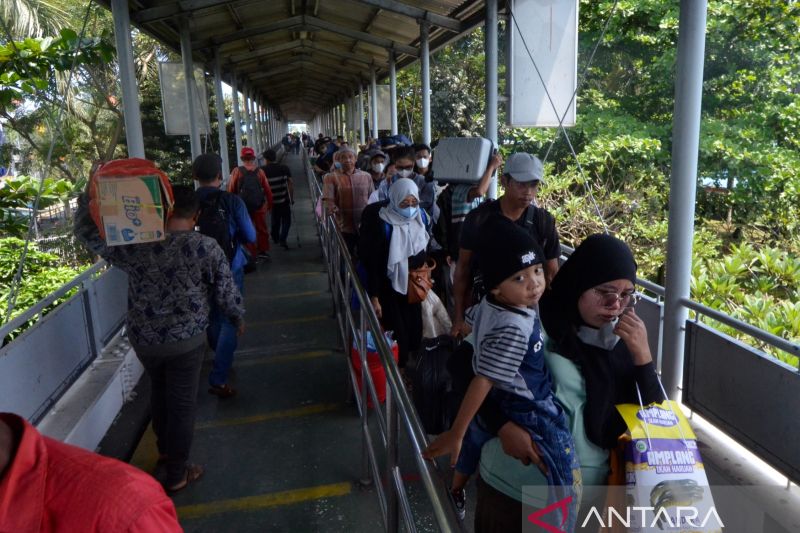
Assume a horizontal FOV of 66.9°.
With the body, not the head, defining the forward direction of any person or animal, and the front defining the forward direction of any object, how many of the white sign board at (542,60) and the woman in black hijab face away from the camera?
0

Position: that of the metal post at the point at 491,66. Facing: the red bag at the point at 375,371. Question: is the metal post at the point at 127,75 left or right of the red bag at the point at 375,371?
right

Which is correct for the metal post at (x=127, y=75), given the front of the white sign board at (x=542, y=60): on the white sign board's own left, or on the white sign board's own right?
on the white sign board's own right

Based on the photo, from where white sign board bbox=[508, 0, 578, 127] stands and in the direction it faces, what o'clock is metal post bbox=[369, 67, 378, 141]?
The metal post is roughly at 5 o'clock from the white sign board.

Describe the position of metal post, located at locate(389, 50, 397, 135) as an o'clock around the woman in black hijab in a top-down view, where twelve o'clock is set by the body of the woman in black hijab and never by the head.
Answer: The metal post is roughly at 7 o'clock from the woman in black hijab.

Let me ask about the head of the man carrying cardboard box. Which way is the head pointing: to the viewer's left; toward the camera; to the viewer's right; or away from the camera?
away from the camera

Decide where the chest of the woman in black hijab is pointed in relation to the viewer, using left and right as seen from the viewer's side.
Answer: facing the viewer and to the right of the viewer

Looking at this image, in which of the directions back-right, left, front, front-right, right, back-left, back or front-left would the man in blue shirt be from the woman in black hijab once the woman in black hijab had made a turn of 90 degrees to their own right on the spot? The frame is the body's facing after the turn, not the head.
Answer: right

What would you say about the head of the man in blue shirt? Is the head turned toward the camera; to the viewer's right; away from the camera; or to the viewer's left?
away from the camera

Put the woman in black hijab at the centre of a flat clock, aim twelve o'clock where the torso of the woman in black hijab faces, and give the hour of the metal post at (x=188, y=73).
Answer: The metal post is roughly at 6 o'clock from the woman in black hijab.

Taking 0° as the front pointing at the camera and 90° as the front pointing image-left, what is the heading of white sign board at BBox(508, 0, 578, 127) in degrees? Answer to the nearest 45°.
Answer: approximately 0°
